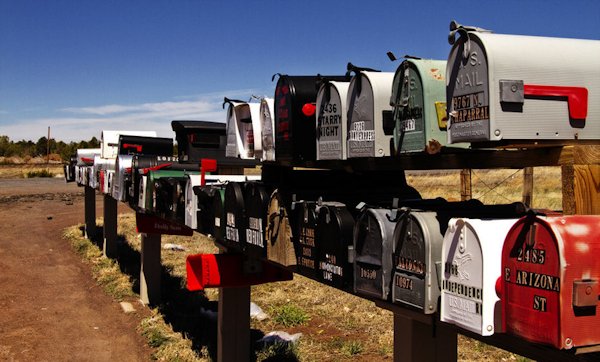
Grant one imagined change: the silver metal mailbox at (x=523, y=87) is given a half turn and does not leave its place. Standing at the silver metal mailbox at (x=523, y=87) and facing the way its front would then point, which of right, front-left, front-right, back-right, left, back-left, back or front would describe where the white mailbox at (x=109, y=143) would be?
left

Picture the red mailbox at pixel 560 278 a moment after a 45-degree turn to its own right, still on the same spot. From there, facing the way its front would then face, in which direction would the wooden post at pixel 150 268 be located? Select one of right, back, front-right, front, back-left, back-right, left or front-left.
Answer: front-right

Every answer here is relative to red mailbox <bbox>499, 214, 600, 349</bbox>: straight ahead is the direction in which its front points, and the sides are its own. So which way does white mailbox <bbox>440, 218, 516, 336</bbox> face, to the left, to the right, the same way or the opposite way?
the same way

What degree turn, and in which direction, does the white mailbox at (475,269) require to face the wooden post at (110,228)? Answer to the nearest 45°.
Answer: approximately 90° to its right

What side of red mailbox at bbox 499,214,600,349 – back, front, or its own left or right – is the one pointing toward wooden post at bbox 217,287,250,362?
right

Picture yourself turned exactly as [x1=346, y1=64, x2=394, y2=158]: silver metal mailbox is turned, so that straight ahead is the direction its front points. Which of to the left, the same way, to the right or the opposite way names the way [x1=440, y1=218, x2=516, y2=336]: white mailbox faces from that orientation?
the same way

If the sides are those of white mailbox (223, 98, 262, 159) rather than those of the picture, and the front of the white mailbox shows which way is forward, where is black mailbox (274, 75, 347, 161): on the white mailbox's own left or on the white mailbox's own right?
on the white mailbox's own left

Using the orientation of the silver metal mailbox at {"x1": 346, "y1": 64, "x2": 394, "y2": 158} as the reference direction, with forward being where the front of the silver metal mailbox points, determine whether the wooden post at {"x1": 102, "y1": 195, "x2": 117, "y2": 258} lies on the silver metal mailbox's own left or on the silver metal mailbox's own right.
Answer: on the silver metal mailbox's own right

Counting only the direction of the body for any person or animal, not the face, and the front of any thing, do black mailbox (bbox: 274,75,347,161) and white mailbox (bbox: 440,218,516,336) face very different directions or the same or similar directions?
same or similar directions

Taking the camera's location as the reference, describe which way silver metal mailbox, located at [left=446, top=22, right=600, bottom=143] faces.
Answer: facing the viewer and to the left of the viewer

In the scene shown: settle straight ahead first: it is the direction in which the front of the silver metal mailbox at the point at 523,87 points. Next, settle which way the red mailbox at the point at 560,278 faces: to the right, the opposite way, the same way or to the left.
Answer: the same way

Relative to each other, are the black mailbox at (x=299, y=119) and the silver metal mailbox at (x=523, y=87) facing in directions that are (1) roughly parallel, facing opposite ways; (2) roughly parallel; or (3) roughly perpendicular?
roughly parallel

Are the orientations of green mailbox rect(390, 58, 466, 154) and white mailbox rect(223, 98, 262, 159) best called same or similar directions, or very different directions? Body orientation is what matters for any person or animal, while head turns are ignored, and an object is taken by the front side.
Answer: same or similar directions

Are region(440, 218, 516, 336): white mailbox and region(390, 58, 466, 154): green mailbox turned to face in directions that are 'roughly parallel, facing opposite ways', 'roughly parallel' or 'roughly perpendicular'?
roughly parallel
